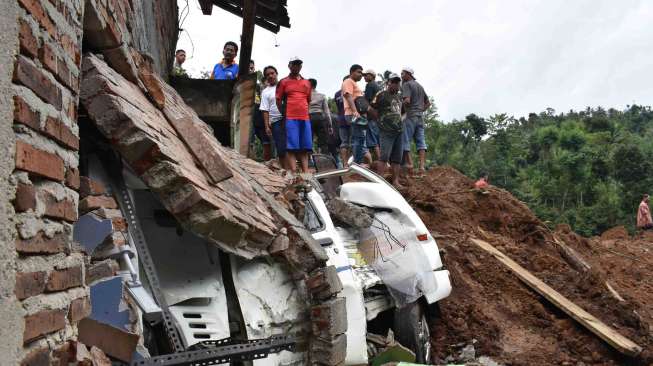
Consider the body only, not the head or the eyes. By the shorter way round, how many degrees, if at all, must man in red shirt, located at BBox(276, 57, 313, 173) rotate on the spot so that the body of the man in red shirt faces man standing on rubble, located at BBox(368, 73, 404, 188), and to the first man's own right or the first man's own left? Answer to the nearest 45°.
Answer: approximately 135° to the first man's own left

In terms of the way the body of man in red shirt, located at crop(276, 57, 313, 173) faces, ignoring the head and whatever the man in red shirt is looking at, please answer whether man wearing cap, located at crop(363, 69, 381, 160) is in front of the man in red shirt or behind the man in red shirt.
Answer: behind

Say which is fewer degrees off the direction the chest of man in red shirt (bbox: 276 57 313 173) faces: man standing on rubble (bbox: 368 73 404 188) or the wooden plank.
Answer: the wooden plank

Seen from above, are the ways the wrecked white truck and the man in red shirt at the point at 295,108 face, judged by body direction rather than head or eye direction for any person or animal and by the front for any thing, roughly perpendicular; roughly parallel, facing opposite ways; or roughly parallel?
roughly perpendicular

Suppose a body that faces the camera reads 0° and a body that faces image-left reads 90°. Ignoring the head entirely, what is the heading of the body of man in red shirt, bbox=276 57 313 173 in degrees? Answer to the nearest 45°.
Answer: approximately 0°
